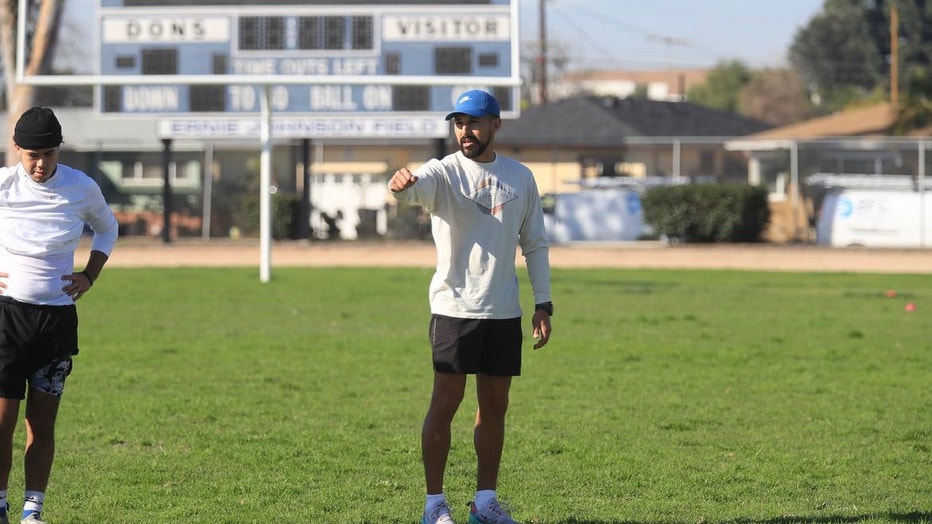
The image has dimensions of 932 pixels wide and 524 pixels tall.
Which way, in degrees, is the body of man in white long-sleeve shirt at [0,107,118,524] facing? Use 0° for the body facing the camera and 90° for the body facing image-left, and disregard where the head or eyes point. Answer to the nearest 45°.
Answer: approximately 0°

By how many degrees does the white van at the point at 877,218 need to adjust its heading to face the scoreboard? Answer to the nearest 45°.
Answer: approximately 135° to its right

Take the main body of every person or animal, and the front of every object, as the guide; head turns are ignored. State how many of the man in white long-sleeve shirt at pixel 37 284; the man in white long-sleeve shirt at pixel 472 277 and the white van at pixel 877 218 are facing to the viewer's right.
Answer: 1

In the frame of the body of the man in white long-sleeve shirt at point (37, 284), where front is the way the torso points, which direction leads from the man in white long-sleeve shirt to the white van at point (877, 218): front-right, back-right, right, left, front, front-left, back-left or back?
back-left

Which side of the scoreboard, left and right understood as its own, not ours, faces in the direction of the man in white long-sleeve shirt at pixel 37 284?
front

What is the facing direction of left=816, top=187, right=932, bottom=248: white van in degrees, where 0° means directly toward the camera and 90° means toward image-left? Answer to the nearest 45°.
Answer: approximately 270°

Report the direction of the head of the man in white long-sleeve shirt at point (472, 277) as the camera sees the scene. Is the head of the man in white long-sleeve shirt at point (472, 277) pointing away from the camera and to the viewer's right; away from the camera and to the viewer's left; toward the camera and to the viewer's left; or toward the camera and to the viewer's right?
toward the camera and to the viewer's left

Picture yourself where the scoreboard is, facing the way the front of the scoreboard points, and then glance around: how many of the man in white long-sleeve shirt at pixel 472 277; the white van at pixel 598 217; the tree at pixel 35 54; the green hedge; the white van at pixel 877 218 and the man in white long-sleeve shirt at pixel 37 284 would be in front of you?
2

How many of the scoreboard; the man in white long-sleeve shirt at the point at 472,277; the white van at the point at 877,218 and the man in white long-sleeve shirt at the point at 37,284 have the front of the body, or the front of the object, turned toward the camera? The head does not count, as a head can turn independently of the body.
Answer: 3

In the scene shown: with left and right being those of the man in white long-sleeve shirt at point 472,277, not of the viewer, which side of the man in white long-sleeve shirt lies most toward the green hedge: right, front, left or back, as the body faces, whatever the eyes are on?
back

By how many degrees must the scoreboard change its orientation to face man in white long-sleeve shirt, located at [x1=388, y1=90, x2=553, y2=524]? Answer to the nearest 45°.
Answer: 0° — it already faces them
